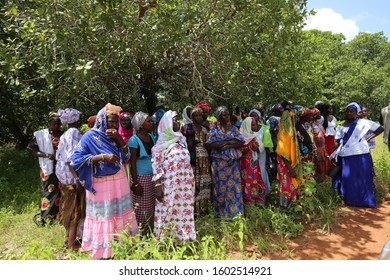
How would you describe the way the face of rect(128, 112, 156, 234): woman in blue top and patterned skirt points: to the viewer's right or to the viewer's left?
to the viewer's right

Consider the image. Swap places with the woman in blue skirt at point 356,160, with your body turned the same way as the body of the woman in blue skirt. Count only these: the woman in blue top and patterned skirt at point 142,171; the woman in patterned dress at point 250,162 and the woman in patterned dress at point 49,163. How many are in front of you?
3

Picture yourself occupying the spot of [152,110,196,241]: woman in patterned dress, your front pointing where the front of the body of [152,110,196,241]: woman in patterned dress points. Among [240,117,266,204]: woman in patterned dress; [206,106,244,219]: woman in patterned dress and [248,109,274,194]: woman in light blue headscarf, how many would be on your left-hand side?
3

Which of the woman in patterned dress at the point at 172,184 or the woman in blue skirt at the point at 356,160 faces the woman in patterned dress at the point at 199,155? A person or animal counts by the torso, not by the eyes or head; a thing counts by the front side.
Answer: the woman in blue skirt
